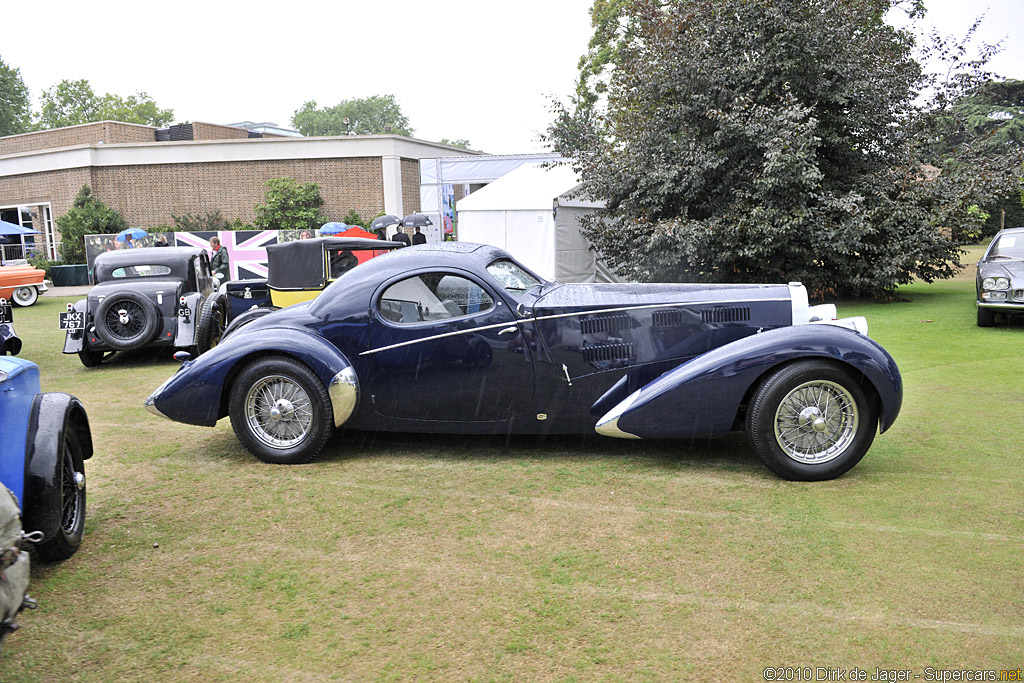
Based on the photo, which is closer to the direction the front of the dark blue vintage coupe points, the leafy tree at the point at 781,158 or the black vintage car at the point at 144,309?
the leafy tree

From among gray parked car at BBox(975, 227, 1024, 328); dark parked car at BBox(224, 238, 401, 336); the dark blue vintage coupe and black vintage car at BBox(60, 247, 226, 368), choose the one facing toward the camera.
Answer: gray parked car at BBox(975, 227, 1024, 328)

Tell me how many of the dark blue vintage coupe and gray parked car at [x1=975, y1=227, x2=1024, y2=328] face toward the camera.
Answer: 1

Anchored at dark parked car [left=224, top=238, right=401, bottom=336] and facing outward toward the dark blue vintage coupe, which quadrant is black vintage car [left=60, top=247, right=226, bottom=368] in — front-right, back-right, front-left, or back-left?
back-right

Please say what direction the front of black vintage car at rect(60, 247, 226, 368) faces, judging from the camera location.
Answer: facing away from the viewer and to the right of the viewer

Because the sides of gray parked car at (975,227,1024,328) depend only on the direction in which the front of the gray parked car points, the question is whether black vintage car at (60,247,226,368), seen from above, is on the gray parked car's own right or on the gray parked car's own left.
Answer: on the gray parked car's own right

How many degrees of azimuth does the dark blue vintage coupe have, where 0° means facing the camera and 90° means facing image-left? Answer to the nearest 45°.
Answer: approximately 270°

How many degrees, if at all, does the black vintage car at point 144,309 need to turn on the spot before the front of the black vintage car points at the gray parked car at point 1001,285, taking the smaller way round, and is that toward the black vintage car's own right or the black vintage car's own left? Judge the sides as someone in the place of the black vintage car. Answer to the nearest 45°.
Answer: approximately 45° to the black vintage car's own right
